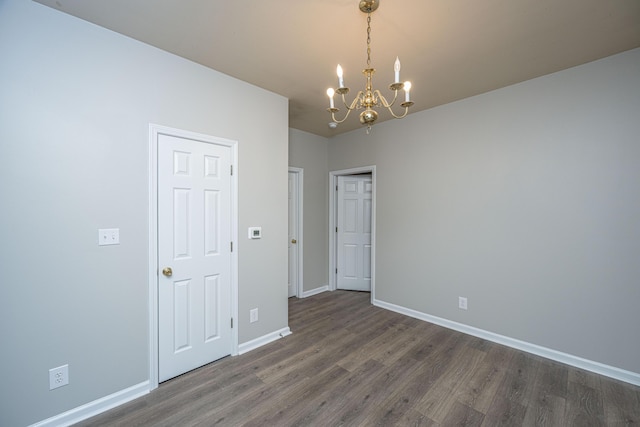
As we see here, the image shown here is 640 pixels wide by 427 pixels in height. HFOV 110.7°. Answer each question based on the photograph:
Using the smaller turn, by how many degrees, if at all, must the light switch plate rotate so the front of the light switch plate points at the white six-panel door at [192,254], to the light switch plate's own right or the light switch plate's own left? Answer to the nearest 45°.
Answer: approximately 90° to the light switch plate's own left

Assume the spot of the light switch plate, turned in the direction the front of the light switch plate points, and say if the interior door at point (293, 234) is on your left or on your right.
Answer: on your left

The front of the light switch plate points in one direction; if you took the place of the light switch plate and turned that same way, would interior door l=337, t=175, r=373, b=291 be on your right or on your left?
on your left
